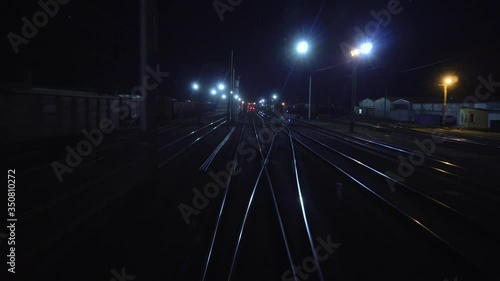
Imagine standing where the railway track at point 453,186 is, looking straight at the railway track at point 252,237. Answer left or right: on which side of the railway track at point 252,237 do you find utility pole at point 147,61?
right

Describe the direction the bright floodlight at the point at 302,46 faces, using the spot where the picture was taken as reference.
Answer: facing the viewer

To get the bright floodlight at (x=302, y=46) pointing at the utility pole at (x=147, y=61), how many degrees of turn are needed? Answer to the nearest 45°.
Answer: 0° — it already faces it

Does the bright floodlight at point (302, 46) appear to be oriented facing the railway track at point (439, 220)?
yes

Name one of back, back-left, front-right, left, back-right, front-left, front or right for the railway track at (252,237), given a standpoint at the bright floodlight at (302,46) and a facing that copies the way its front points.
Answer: front

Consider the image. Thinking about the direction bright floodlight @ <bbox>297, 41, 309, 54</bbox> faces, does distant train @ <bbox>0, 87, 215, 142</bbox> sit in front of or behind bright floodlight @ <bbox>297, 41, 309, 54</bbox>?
in front
